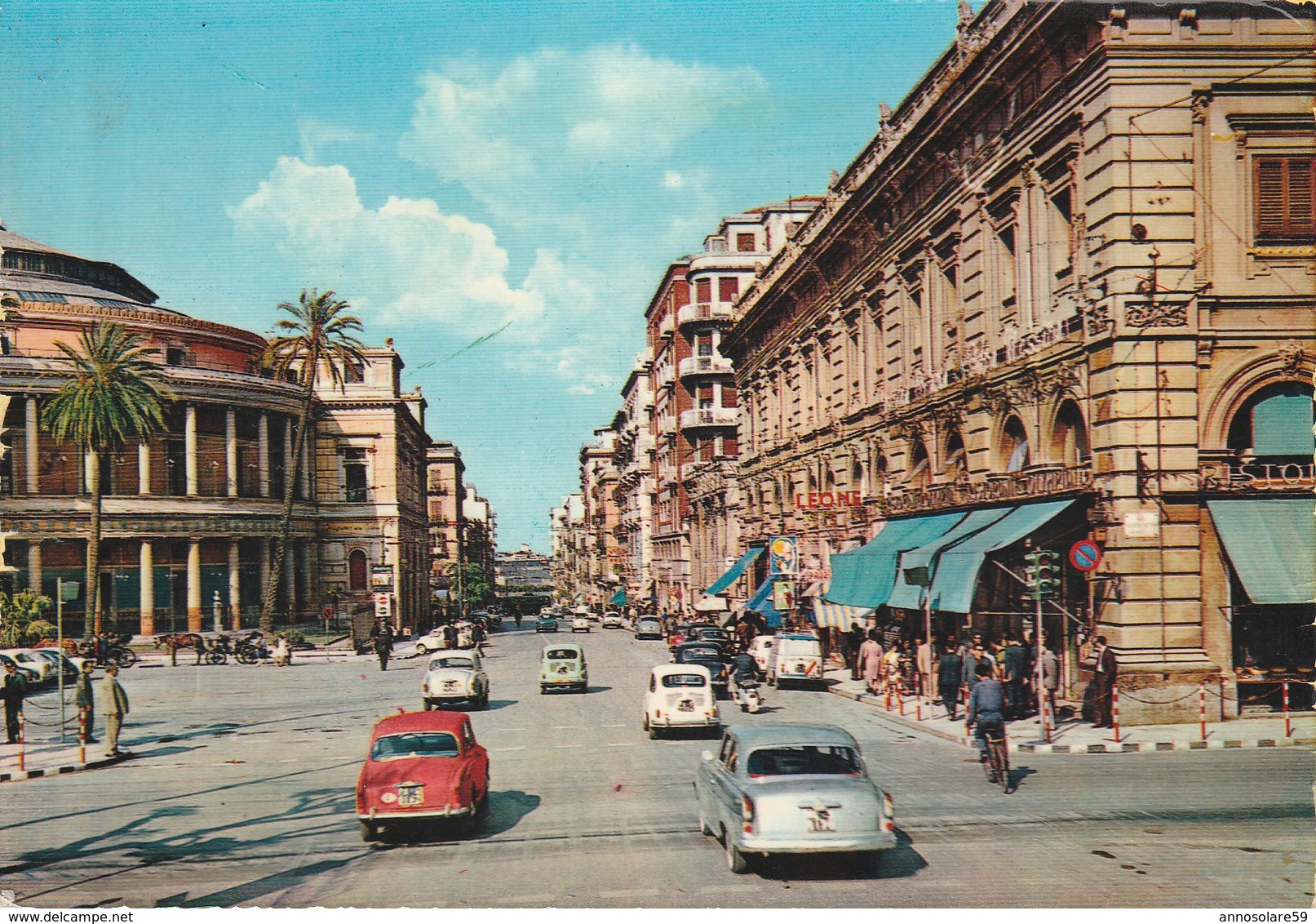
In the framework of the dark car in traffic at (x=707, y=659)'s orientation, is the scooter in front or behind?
behind

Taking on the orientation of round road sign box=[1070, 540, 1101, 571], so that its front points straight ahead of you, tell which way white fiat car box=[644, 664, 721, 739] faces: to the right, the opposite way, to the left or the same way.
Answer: the opposite way

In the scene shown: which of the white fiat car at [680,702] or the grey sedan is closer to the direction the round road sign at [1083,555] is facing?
the grey sedan

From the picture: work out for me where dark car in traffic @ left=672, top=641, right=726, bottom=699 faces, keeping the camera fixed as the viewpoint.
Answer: facing away from the viewer

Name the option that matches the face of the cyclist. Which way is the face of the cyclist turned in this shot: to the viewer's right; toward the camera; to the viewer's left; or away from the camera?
away from the camera
